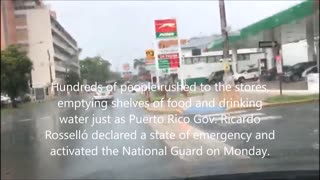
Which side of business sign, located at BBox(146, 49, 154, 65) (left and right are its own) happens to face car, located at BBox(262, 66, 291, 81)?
left
